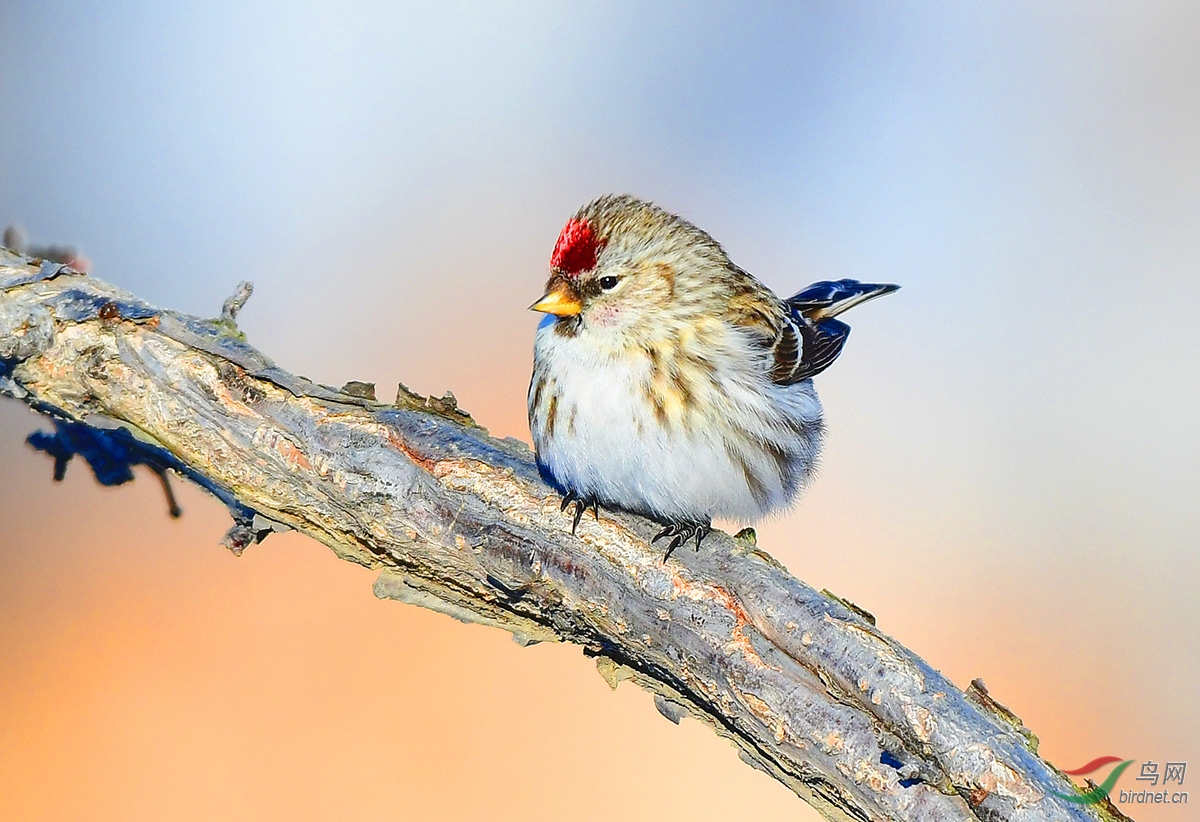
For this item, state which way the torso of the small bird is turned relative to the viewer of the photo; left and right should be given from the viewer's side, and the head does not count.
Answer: facing the viewer and to the left of the viewer
